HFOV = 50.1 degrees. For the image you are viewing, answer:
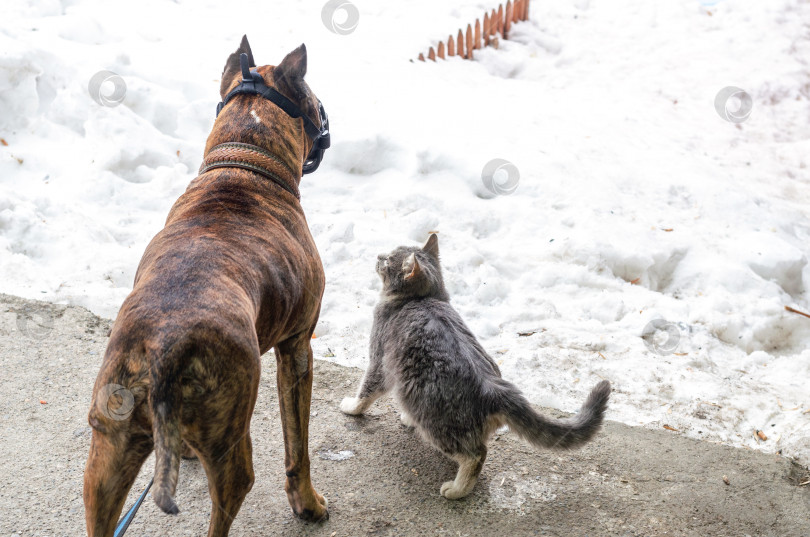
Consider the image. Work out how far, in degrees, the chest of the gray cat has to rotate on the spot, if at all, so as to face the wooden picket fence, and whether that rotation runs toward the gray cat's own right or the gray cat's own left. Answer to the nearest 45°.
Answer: approximately 45° to the gray cat's own right

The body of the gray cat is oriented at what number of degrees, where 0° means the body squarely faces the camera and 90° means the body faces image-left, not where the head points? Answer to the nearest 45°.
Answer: approximately 135°

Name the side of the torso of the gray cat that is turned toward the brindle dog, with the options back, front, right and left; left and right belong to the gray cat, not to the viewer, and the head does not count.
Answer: left

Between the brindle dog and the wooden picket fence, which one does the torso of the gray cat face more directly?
the wooden picket fence

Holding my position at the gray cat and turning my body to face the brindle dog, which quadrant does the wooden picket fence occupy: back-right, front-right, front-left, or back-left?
back-right
